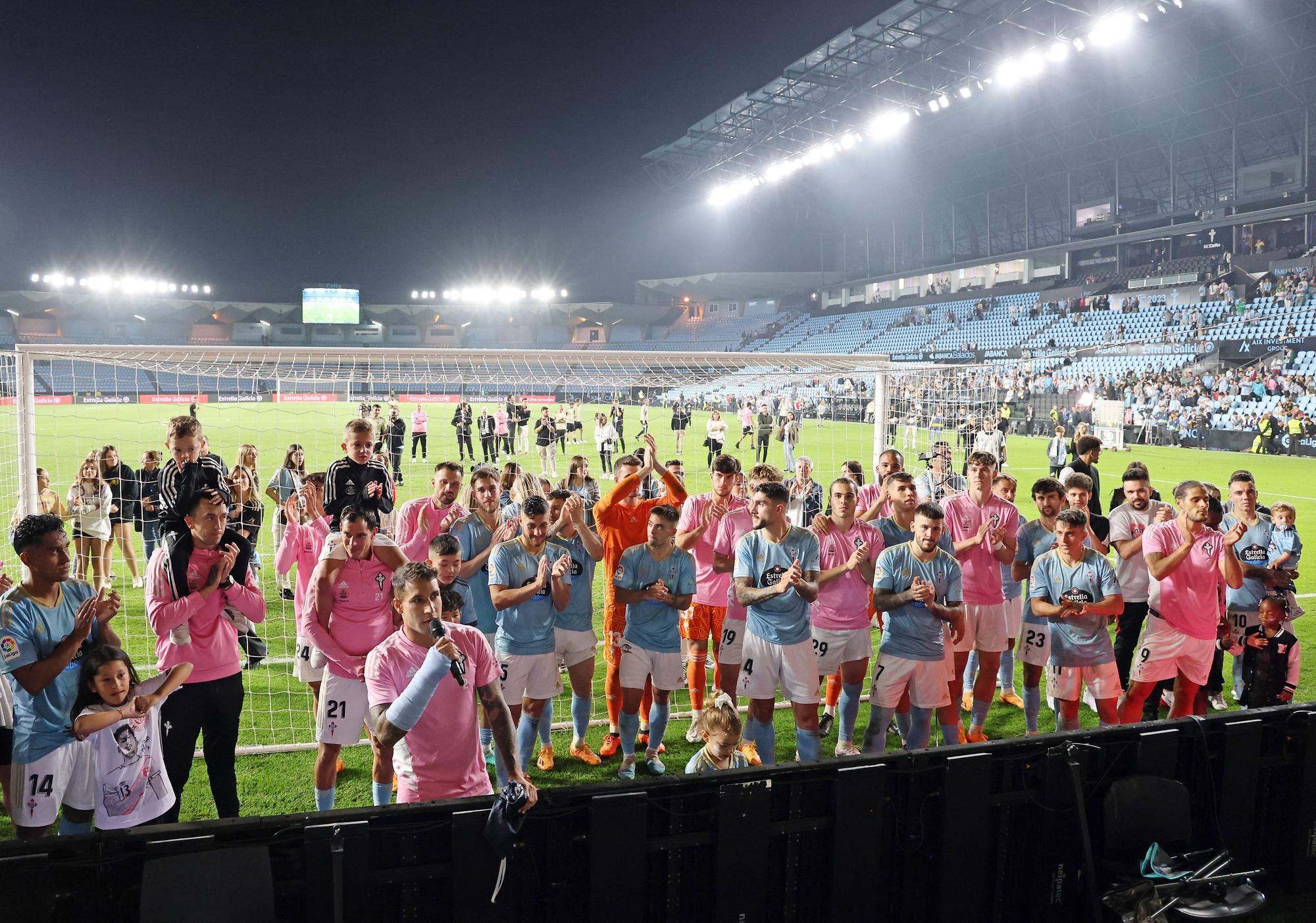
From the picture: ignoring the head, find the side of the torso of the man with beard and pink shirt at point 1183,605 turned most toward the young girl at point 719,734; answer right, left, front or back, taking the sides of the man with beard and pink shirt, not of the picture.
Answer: right

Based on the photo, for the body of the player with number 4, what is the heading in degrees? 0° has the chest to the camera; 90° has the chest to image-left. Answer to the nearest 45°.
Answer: approximately 0°

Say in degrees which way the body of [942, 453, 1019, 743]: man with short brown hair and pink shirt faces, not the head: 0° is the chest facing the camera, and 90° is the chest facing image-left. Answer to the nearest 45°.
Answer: approximately 0°

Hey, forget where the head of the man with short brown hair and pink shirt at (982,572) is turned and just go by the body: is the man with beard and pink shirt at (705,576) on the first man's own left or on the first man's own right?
on the first man's own right

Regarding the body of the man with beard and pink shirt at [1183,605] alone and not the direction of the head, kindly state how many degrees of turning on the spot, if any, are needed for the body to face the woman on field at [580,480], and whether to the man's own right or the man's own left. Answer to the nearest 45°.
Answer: approximately 135° to the man's own right

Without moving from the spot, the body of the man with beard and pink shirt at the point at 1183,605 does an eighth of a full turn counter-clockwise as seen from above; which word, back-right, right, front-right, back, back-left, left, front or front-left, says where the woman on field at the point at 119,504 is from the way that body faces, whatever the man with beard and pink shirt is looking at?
back

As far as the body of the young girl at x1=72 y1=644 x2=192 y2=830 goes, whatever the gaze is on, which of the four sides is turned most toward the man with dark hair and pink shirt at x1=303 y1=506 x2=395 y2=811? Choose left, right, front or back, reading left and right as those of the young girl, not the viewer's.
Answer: left

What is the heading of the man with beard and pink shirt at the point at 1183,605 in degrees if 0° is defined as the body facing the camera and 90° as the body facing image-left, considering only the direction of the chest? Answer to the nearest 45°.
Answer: approximately 315°
